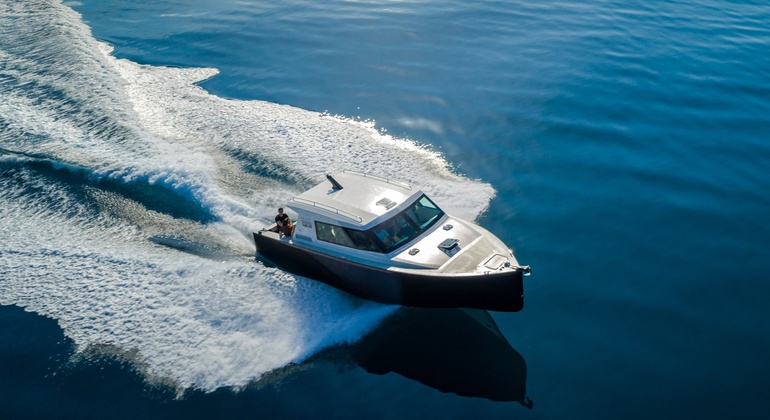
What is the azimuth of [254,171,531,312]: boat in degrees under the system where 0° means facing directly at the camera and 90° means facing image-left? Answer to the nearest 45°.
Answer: approximately 315°
